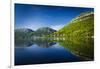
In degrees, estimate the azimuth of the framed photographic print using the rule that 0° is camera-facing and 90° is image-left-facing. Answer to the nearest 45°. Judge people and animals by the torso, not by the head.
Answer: approximately 315°
